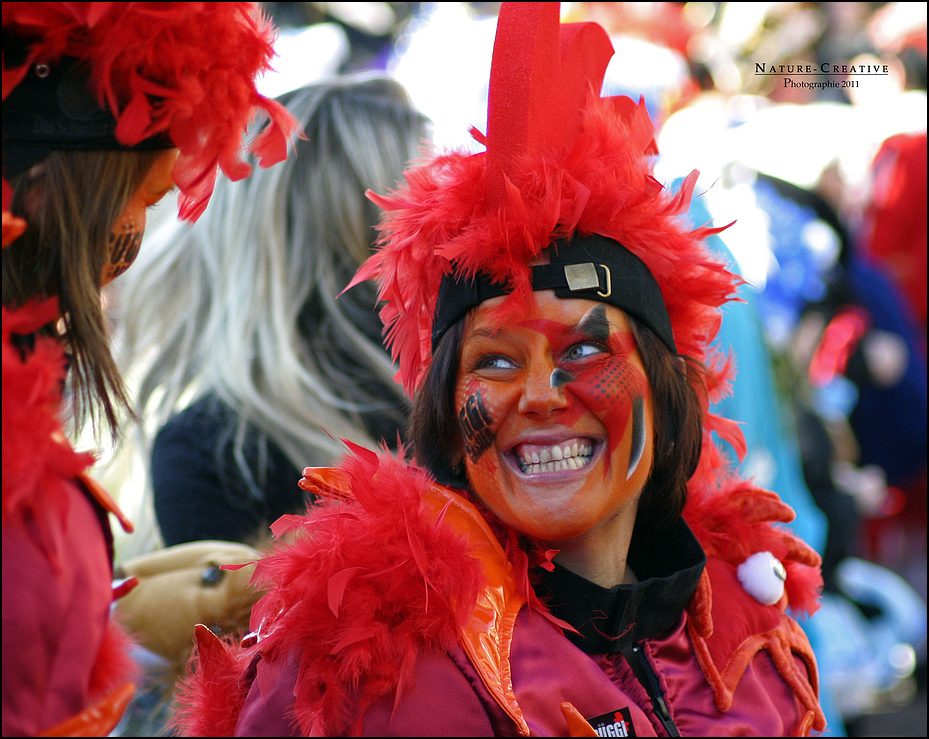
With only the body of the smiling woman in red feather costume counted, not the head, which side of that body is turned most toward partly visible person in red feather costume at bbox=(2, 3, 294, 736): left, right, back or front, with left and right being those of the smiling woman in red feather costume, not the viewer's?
right

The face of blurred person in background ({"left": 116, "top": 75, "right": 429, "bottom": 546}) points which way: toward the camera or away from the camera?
away from the camera

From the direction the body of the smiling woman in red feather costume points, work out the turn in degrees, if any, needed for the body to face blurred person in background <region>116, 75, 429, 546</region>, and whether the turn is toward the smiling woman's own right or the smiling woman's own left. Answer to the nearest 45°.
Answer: approximately 180°

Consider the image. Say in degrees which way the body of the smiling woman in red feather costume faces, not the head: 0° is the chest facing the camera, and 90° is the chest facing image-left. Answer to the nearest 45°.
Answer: approximately 315°
